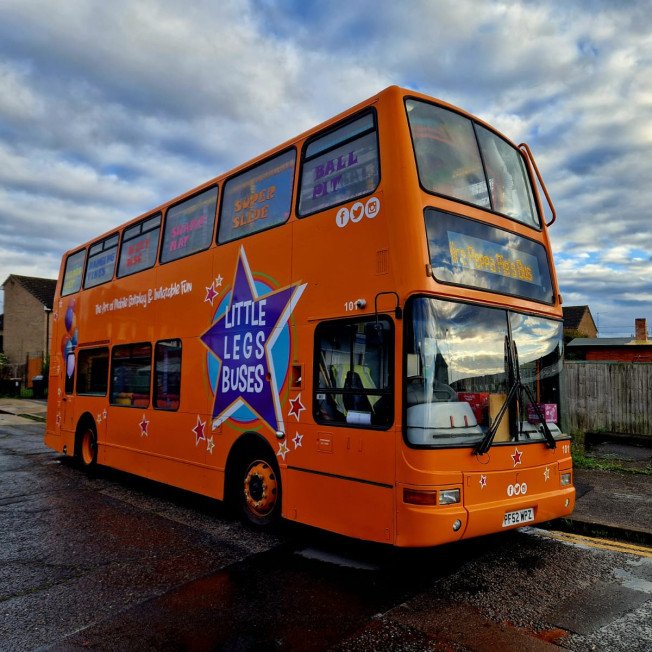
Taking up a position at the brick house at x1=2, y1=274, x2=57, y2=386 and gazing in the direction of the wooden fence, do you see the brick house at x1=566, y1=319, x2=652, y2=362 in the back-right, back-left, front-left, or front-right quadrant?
front-left

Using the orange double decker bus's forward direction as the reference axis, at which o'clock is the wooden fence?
The wooden fence is roughly at 9 o'clock from the orange double decker bus.

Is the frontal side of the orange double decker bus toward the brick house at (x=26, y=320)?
no

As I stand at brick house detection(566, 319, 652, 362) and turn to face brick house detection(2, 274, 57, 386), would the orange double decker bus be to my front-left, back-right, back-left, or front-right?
front-left

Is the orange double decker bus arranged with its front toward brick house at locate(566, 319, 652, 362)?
no

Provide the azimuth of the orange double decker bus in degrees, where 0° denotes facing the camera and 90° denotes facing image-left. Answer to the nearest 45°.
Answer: approximately 315°
